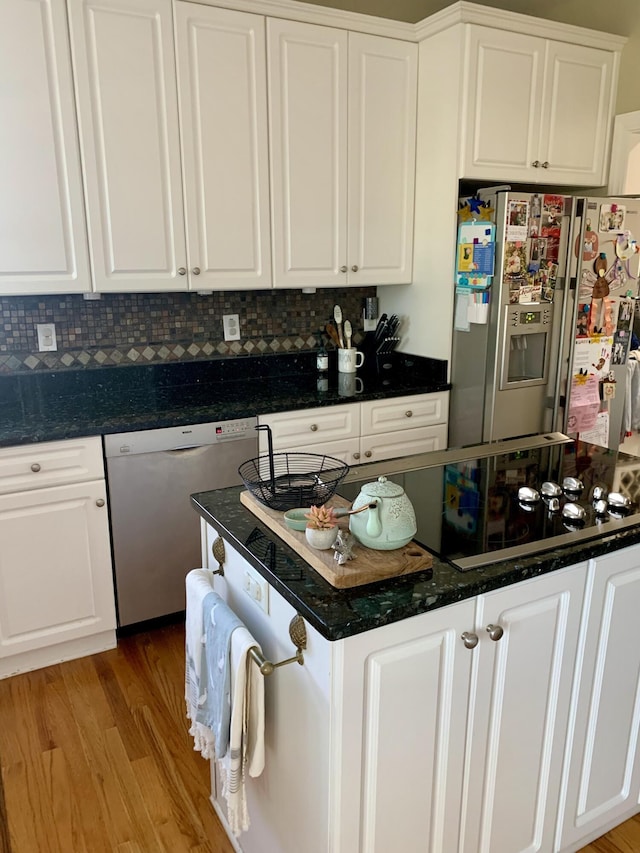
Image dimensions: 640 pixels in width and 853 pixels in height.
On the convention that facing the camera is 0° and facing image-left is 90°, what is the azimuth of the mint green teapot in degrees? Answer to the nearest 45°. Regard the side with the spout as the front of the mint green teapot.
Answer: approximately 45°

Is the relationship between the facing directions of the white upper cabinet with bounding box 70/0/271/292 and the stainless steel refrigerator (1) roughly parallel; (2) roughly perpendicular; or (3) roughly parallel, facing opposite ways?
roughly parallel

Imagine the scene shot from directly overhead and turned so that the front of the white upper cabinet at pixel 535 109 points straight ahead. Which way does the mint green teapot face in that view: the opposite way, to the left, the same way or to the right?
to the right

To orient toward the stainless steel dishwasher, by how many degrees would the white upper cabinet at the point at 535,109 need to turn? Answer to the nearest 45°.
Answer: approximately 90° to its right

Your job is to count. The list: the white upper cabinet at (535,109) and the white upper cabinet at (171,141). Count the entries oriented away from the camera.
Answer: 0

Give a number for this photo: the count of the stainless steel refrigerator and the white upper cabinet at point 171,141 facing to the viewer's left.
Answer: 0

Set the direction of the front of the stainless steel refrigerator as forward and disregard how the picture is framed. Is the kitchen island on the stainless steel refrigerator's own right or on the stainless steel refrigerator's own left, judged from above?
on the stainless steel refrigerator's own right

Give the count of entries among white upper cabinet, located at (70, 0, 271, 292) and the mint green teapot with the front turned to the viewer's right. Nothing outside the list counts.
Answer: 0

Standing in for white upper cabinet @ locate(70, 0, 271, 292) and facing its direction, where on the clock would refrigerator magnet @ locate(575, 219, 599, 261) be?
The refrigerator magnet is roughly at 9 o'clock from the white upper cabinet.

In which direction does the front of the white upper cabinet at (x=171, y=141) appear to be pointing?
toward the camera

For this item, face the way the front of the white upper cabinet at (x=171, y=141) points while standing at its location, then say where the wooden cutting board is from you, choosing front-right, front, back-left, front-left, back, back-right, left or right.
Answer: front

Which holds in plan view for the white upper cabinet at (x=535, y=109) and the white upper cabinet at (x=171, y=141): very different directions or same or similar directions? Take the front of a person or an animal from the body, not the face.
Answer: same or similar directions

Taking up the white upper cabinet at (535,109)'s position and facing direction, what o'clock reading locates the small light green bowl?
The small light green bowl is roughly at 2 o'clock from the white upper cabinet.
